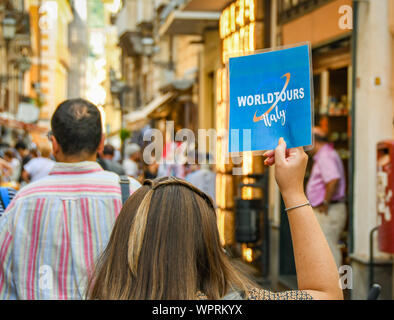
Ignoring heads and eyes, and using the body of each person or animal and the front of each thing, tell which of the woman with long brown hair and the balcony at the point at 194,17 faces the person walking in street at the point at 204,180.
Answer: the woman with long brown hair

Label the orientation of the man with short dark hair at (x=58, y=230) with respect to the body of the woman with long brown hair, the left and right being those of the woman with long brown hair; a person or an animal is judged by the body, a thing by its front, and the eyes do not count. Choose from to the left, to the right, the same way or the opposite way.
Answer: the same way

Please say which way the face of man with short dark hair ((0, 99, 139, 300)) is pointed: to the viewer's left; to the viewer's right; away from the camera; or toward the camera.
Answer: away from the camera

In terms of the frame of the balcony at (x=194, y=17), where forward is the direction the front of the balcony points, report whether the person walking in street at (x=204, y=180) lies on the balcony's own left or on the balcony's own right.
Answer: on the balcony's own left

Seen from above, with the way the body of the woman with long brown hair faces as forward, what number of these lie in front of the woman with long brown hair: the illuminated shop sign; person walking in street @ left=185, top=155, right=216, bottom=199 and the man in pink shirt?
3

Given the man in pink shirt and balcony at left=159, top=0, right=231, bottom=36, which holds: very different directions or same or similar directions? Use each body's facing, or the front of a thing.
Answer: same or similar directions

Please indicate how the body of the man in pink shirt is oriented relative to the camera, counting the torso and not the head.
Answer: to the viewer's left

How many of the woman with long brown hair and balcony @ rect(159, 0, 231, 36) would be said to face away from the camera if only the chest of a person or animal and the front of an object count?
1

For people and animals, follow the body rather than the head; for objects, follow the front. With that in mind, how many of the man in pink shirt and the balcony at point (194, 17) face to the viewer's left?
2

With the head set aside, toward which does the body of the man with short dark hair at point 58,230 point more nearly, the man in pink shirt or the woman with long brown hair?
the man in pink shirt

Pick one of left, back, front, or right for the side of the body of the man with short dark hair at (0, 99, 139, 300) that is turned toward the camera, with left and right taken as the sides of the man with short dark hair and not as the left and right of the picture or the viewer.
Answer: back

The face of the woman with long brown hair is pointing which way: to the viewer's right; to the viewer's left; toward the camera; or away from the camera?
away from the camera

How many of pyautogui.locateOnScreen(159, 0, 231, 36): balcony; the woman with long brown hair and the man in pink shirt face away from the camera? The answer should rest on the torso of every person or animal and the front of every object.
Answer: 1

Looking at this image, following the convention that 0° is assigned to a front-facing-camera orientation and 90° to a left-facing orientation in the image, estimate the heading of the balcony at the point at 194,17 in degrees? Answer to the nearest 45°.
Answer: approximately 90°

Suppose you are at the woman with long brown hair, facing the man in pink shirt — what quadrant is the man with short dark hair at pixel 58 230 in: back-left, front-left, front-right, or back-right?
front-left

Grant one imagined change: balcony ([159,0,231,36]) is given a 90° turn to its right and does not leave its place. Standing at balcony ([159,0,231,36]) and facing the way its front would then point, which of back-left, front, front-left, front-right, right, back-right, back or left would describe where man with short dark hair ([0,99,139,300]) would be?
back

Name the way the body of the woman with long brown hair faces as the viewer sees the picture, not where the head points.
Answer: away from the camera

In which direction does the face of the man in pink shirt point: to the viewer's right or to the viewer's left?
to the viewer's left

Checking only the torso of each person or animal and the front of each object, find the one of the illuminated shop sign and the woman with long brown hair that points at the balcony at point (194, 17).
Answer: the woman with long brown hair

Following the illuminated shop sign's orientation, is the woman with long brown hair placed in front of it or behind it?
in front
